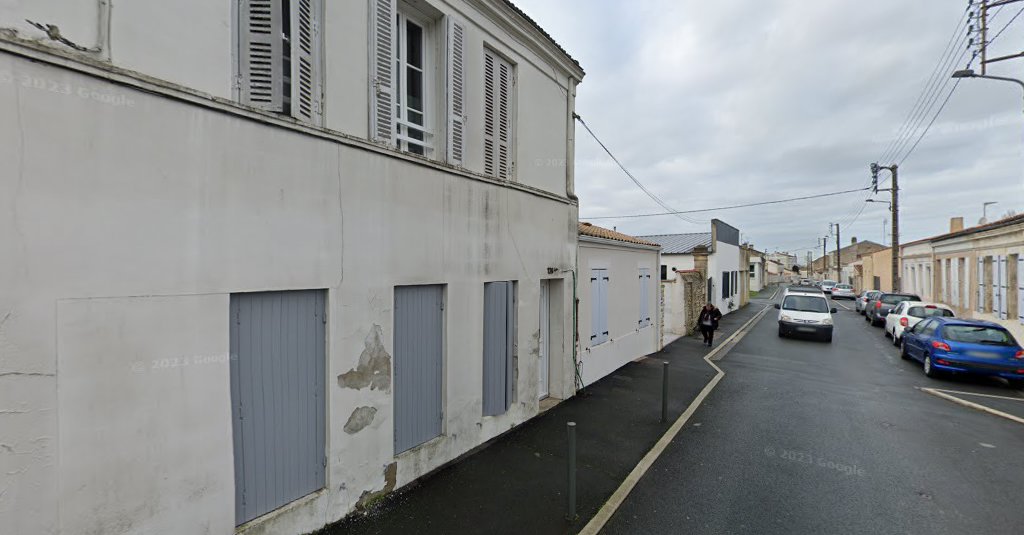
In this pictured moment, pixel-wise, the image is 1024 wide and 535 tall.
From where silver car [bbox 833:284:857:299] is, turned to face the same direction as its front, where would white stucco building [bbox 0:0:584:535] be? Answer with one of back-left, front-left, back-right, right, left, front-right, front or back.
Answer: back

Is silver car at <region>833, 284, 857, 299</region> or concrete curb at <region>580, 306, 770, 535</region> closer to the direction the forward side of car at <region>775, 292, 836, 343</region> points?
the concrete curb

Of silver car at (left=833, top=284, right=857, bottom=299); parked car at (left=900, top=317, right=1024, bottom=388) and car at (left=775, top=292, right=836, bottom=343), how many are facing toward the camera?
1

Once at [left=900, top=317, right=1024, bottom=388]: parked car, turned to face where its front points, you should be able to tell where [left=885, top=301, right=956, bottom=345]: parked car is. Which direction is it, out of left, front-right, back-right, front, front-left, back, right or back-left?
front-right

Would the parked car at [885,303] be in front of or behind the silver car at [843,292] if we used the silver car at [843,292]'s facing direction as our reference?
behind

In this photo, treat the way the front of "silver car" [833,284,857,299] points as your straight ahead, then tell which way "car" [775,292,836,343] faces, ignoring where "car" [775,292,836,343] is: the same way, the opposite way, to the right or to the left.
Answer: the opposite way

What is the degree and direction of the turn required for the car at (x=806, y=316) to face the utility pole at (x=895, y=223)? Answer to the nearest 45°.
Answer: approximately 180°

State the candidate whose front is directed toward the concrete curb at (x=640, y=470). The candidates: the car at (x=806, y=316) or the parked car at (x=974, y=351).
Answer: the car at (x=806, y=316)

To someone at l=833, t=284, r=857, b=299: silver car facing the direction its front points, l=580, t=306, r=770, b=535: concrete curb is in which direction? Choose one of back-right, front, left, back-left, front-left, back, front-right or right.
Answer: back

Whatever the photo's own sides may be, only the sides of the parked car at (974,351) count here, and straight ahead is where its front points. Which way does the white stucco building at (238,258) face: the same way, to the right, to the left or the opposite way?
to the right

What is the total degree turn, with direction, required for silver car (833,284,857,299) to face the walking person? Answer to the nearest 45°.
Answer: approximately 180°

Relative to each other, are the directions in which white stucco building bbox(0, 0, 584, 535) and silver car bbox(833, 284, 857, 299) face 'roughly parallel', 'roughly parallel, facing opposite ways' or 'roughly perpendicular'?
roughly perpendicular

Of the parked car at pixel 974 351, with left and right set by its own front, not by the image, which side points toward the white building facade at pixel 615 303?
left

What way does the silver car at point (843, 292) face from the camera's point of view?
away from the camera

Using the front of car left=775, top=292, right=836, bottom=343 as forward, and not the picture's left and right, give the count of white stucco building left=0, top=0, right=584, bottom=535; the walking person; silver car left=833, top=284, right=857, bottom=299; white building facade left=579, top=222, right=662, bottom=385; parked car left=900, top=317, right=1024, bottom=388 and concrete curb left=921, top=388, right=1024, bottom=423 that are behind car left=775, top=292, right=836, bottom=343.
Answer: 1

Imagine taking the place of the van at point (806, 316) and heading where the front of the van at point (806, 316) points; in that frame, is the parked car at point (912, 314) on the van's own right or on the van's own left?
on the van's own left

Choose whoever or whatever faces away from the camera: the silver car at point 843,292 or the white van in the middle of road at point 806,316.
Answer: the silver car
